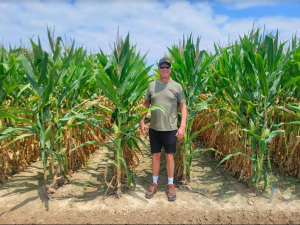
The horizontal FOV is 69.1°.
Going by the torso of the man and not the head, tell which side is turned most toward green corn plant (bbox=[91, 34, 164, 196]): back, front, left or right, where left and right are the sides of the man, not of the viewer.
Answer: right

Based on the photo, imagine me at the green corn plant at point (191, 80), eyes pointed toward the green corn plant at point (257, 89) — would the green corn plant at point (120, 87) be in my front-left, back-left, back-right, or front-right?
back-right

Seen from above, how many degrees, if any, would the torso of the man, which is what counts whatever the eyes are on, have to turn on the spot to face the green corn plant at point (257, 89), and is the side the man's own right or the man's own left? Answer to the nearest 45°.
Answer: approximately 90° to the man's own left

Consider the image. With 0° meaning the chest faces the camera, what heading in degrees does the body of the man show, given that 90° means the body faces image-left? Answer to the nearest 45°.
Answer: approximately 0°
